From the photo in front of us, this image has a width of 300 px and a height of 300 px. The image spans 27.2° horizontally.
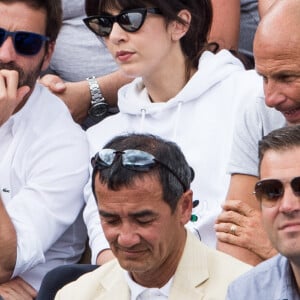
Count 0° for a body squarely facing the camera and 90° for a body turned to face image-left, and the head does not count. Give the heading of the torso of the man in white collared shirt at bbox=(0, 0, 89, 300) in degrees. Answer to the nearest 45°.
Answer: approximately 45°
